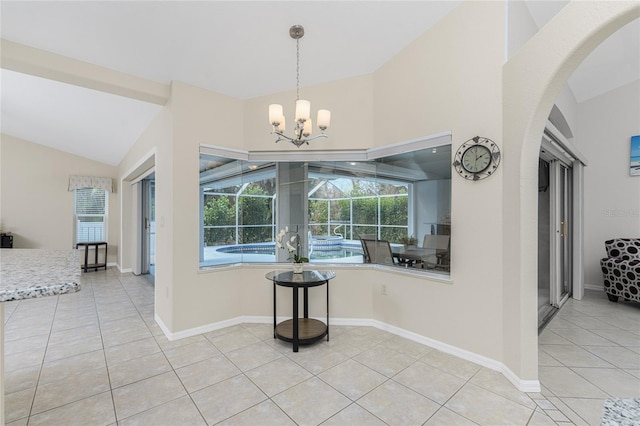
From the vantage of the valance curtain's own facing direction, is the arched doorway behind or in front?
in front

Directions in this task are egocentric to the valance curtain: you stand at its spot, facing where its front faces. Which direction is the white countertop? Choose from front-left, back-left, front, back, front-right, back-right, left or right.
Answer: front

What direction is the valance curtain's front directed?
toward the camera

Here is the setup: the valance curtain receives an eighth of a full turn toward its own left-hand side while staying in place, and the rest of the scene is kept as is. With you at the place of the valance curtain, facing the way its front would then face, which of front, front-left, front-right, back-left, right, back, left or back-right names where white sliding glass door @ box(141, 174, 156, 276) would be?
front

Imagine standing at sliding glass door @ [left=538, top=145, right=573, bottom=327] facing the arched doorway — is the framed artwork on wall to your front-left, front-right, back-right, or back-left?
back-left

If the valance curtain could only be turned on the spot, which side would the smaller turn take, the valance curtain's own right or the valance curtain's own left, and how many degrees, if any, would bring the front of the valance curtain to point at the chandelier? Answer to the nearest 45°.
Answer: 0° — it already faces it

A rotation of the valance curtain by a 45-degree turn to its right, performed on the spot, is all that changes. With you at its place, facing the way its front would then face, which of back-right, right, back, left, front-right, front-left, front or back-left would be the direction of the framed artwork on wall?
left
